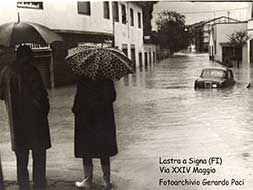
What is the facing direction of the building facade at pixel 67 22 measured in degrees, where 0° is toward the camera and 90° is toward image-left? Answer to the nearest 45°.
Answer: approximately 315°

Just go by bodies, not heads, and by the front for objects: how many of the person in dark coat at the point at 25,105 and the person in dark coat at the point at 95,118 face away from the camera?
2

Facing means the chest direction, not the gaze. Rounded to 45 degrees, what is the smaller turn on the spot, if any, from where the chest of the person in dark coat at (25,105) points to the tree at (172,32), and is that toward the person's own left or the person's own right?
approximately 90° to the person's own right

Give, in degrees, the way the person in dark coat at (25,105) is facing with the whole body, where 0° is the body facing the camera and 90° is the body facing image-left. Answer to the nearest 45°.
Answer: approximately 180°

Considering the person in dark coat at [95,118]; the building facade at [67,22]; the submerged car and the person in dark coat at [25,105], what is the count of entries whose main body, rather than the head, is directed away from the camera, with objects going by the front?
2

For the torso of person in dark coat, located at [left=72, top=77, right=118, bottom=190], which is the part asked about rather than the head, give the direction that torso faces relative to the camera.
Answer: away from the camera

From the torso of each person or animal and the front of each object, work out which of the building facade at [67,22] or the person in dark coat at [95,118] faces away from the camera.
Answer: the person in dark coat

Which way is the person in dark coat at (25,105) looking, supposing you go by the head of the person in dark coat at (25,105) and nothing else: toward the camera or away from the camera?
away from the camera

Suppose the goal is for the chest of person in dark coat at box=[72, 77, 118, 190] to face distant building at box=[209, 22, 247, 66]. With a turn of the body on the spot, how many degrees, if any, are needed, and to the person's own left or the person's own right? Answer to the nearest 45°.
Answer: approximately 90° to the person's own right

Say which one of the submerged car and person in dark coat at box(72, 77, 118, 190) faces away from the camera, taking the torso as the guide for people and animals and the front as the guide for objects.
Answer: the person in dark coat

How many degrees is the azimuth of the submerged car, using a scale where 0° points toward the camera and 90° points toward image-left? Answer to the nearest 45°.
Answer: approximately 45°
